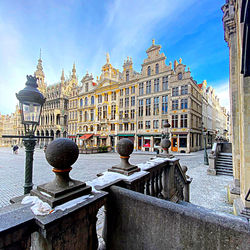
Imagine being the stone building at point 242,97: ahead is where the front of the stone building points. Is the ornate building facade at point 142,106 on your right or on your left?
on your right

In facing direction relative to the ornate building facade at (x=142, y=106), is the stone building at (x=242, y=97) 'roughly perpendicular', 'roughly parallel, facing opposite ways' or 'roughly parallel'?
roughly perpendicular

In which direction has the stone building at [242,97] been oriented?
to the viewer's left

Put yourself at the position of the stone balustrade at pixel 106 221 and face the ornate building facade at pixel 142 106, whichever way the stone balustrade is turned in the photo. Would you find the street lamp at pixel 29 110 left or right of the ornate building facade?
left

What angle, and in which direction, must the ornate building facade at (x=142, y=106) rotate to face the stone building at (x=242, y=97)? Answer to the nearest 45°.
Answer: approximately 45° to its left

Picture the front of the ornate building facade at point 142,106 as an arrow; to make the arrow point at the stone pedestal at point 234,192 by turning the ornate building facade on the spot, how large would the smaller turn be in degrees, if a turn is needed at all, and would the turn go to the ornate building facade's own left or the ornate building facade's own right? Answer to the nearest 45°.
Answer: approximately 45° to the ornate building facade's own left

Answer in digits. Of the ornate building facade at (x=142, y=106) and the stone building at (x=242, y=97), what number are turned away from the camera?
0

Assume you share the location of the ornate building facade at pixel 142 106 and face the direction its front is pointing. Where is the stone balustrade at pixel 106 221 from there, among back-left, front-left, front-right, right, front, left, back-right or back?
front-left
